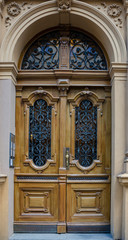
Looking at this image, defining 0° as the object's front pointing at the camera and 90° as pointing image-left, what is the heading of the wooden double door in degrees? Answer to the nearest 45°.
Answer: approximately 0°
